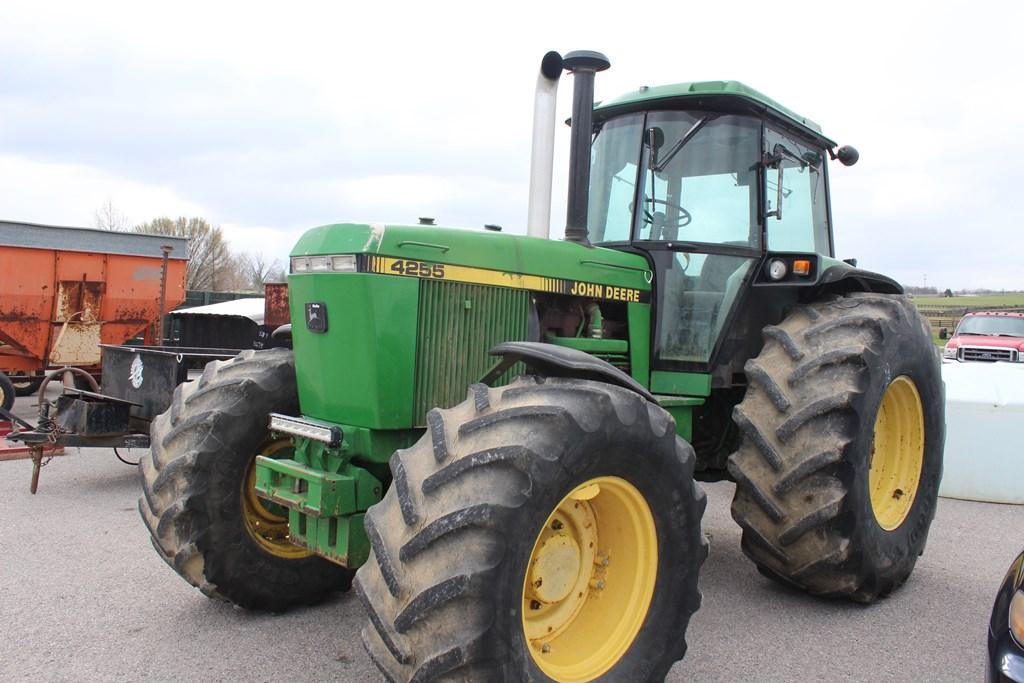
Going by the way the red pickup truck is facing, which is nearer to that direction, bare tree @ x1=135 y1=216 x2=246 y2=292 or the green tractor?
the green tractor

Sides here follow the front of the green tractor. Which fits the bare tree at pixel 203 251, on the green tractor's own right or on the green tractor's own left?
on the green tractor's own right

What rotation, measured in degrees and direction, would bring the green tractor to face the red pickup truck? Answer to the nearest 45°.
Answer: approximately 180°

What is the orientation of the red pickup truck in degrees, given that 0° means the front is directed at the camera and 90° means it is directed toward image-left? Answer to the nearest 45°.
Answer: approximately 0°

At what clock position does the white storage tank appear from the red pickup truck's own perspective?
The white storage tank is roughly at 12 o'clock from the red pickup truck.

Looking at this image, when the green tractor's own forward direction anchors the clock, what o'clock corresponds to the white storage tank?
The white storage tank is roughly at 6 o'clock from the green tractor.

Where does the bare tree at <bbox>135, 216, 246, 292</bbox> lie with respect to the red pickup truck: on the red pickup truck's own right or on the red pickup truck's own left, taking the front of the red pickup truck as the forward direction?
on the red pickup truck's own right

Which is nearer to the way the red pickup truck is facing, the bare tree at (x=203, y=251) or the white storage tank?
the white storage tank

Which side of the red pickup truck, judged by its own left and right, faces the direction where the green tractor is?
front

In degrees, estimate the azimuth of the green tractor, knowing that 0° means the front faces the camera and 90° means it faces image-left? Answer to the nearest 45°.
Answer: approximately 45°

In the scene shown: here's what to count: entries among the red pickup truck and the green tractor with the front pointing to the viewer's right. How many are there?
0

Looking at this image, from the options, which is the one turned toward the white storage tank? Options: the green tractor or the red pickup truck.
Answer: the red pickup truck
